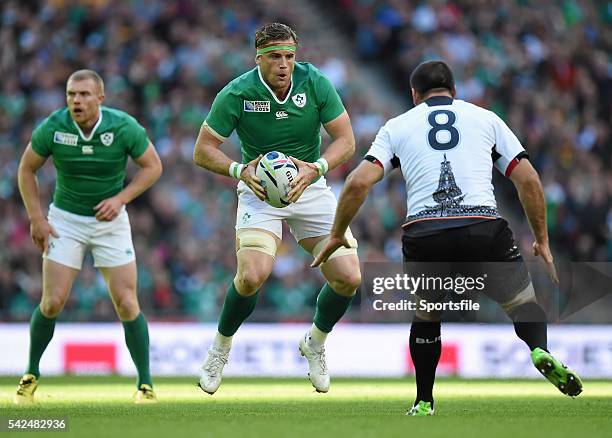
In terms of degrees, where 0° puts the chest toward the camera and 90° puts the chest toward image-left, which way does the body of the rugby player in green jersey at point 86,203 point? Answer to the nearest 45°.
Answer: approximately 0°

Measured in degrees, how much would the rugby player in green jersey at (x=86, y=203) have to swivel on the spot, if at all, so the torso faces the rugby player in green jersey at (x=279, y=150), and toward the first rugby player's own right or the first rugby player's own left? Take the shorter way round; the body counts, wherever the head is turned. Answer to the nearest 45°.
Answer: approximately 45° to the first rugby player's own left

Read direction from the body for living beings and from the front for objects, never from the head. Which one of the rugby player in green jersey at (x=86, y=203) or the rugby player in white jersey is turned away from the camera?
the rugby player in white jersey

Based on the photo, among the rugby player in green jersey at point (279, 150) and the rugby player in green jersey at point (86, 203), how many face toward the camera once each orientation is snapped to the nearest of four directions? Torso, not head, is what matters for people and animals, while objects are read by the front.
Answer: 2

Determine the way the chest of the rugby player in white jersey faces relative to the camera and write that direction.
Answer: away from the camera

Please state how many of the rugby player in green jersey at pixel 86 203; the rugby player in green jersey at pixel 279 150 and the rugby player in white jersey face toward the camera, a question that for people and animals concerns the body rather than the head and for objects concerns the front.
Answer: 2

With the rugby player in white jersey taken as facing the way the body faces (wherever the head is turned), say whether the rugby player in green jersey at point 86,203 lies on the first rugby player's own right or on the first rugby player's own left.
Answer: on the first rugby player's own left

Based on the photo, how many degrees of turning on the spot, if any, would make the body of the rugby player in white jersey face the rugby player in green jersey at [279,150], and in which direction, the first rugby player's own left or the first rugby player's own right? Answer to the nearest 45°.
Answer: approximately 45° to the first rugby player's own left

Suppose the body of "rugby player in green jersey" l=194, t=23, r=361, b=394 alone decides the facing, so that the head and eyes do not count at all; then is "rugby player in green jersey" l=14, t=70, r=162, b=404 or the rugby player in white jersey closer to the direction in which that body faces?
the rugby player in white jersey

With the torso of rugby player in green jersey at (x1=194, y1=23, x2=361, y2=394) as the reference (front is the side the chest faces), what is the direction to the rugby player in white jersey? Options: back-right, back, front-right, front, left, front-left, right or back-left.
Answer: front-left
